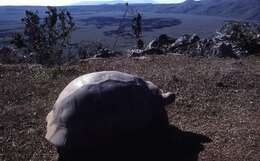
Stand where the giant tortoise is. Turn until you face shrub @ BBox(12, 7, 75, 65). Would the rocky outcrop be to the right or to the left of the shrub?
right

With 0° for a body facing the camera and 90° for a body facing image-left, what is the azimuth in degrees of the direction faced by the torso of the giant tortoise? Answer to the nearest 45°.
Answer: approximately 270°

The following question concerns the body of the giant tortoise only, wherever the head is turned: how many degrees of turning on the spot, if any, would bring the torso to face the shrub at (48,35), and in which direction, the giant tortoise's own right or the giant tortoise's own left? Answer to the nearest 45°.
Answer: approximately 90° to the giant tortoise's own left

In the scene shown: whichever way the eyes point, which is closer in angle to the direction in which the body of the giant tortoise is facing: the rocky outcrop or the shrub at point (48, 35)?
the rocky outcrop

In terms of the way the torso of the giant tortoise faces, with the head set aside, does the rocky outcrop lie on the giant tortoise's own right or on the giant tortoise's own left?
on the giant tortoise's own left
